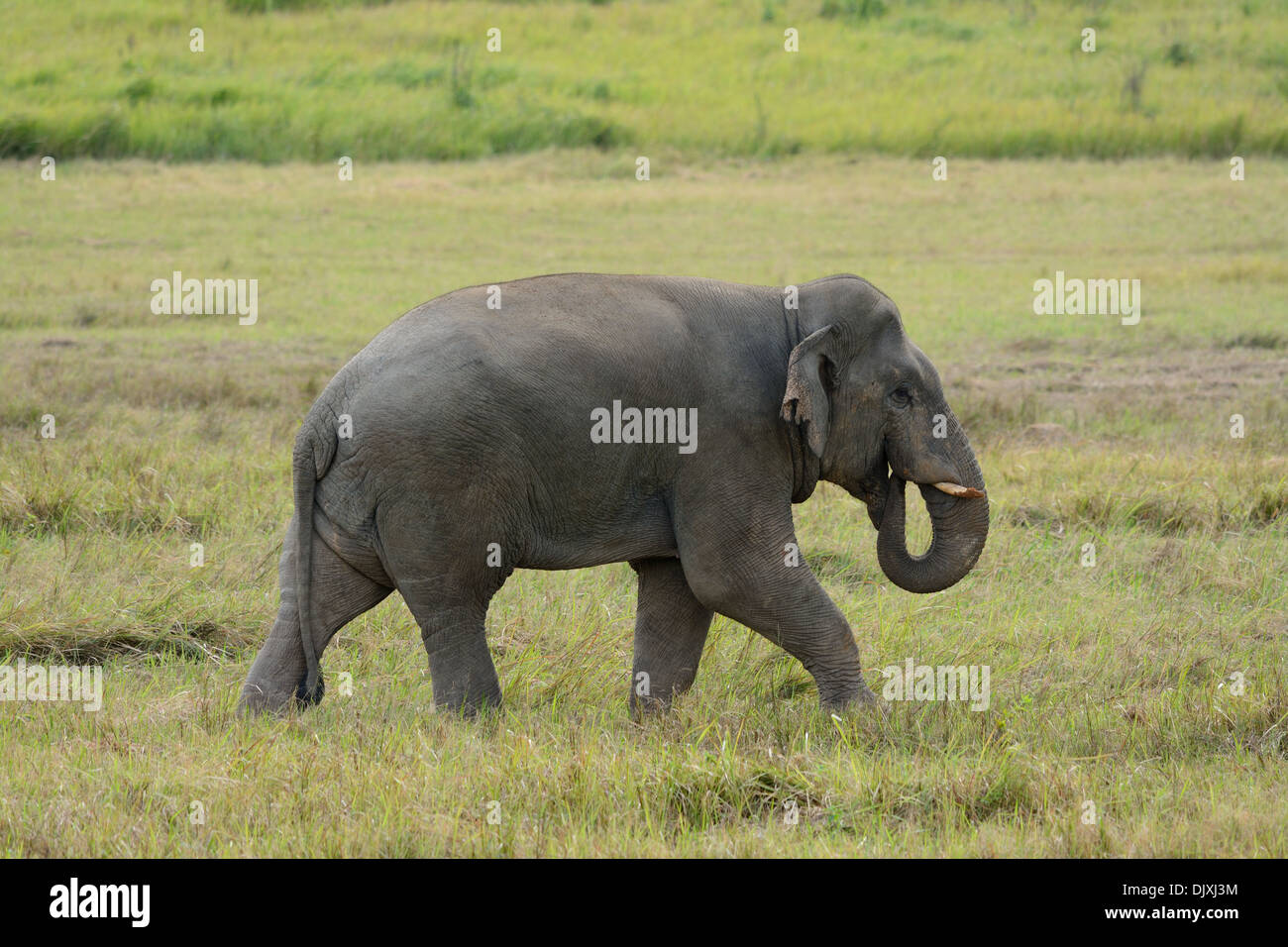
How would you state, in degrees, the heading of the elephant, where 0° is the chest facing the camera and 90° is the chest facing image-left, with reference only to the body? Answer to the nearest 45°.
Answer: approximately 270°
